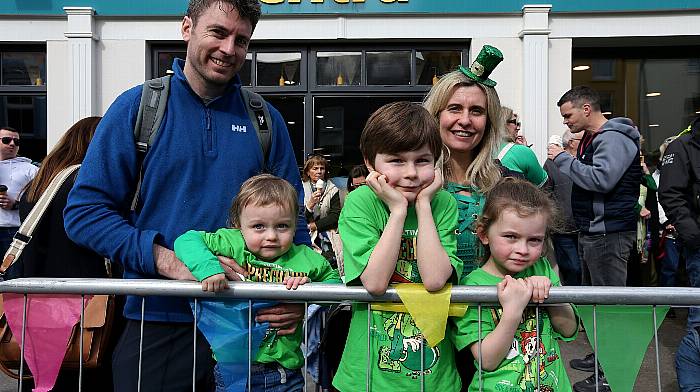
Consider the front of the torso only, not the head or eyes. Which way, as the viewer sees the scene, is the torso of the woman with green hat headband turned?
toward the camera

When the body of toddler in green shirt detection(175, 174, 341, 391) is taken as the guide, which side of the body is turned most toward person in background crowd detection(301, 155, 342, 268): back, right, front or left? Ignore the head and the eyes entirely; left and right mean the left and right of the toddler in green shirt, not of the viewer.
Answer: back

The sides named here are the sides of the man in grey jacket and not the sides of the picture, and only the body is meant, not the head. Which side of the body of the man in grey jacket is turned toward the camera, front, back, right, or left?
left

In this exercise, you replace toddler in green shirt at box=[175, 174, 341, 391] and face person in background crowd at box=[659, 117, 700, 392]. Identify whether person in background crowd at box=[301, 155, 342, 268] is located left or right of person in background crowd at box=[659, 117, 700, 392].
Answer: left

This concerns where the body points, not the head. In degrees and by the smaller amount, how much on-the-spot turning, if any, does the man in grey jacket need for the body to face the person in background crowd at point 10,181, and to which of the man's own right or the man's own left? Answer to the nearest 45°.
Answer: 0° — they already face them

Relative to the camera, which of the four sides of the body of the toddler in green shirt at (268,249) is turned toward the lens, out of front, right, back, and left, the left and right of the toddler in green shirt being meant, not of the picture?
front

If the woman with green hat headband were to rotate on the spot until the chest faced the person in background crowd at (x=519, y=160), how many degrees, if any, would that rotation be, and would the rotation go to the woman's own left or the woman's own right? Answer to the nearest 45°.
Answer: approximately 135° to the woman's own left
